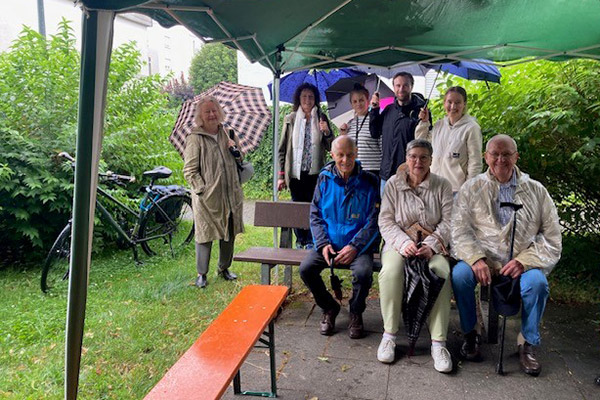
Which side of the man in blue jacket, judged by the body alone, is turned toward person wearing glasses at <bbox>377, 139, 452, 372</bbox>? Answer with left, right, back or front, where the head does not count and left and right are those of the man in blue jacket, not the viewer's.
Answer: left

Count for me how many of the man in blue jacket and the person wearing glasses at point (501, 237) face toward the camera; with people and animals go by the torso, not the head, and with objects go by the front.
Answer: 2

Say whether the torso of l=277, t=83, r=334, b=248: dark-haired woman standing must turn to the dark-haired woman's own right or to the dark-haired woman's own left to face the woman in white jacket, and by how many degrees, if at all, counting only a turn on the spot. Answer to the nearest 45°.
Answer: approximately 45° to the dark-haired woman's own left

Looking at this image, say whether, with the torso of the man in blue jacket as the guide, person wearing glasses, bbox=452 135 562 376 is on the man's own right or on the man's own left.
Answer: on the man's own left

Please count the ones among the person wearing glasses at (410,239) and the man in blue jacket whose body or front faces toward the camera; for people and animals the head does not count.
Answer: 2

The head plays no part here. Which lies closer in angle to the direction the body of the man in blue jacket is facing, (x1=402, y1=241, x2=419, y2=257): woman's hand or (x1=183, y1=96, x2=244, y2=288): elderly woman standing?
the woman's hand

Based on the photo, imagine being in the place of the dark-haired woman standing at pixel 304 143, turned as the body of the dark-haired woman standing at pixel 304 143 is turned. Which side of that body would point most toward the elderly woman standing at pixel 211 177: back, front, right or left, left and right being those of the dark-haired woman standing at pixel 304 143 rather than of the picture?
right

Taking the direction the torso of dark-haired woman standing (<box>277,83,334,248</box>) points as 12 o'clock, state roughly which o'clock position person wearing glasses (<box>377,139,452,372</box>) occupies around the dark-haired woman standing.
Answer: The person wearing glasses is roughly at 11 o'clock from the dark-haired woman standing.

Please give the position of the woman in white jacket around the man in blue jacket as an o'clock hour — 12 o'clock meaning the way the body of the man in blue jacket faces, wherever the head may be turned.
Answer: The woman in white jacket is roughly at 8 o'clock from the man in blue jacket.
